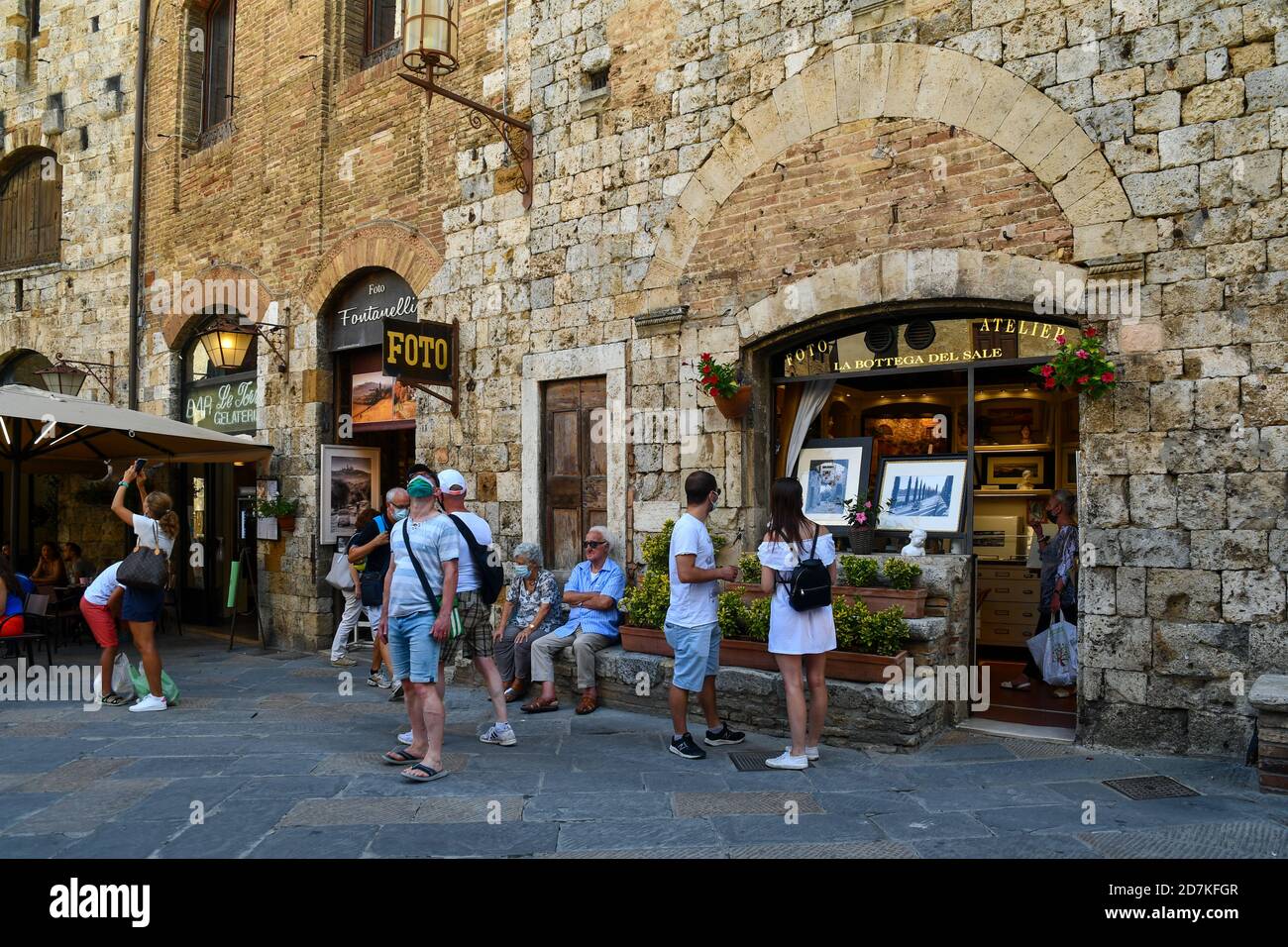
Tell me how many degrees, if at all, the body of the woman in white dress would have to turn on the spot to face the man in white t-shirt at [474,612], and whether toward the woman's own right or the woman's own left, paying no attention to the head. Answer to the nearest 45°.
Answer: approximately 45° to the woman's own left

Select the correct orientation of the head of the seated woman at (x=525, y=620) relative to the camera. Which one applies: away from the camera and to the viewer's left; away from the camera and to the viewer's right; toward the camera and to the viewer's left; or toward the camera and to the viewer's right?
toward the camera and to the viewer's left

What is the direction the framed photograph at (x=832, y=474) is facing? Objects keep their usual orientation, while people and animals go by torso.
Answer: toward the camera

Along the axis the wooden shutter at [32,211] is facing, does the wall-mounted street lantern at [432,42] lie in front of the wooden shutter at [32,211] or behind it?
in front

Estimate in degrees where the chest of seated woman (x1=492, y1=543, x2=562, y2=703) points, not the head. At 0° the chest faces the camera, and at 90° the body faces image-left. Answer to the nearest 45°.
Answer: approximately 45°

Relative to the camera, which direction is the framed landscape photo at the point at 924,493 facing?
toward the camera

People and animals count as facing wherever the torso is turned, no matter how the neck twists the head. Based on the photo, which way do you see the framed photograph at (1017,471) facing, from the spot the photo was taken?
facing the viewer

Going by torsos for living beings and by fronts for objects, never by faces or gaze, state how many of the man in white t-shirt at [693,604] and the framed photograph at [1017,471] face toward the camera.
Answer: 1

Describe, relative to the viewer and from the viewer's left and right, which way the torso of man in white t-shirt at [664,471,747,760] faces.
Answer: facing to the right of the viewer
